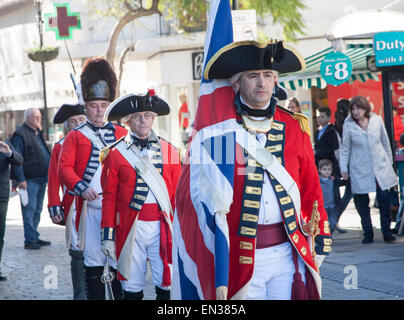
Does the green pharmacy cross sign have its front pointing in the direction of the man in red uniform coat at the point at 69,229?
yes

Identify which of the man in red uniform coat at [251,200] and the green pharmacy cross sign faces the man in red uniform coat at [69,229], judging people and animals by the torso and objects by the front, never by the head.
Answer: the green pharmacy cross sign

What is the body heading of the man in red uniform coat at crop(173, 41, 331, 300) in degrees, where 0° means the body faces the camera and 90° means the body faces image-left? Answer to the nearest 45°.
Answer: approximately 0°
